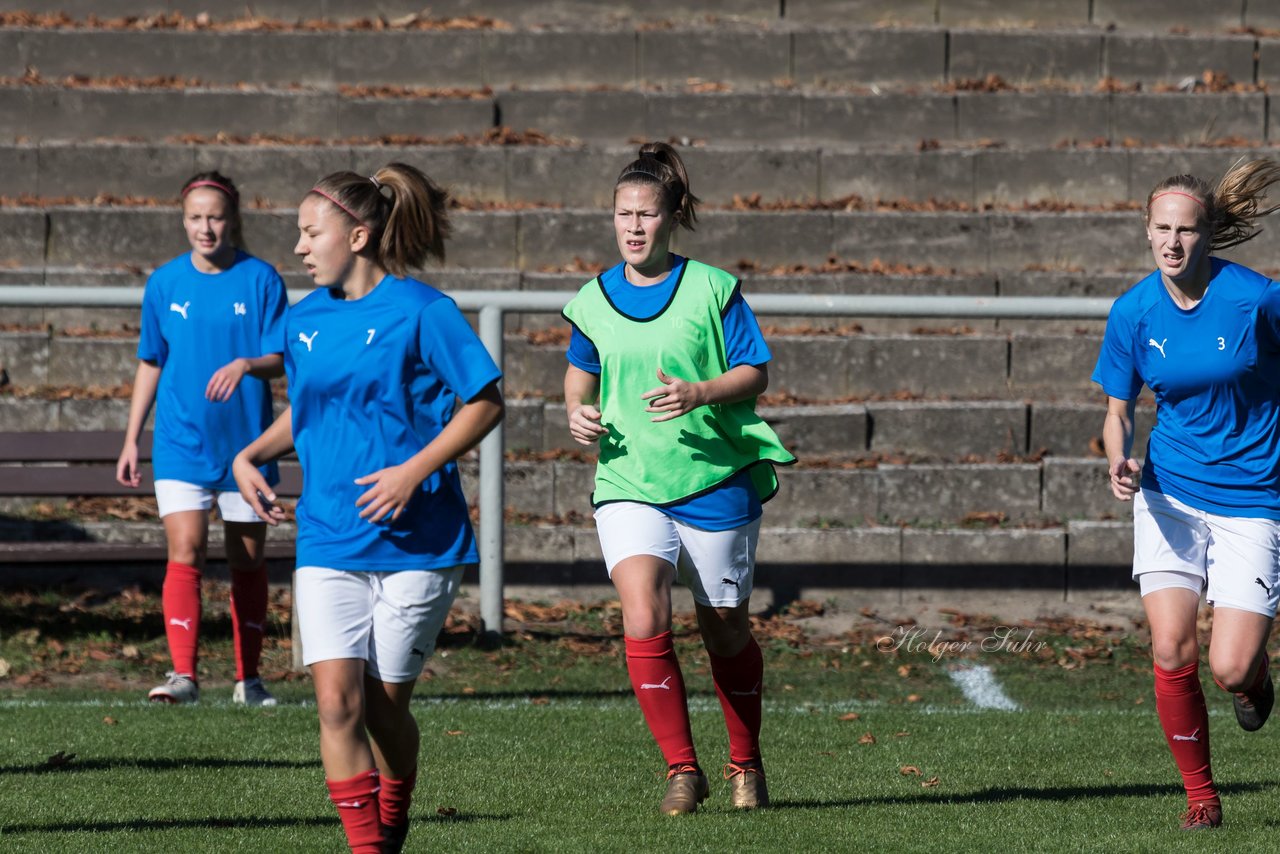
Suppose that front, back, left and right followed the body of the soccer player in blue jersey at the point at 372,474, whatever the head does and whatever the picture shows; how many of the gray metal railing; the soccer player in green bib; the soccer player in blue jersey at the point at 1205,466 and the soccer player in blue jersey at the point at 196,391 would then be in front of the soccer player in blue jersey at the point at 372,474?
0

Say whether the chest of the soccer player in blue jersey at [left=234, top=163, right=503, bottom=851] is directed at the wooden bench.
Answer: no

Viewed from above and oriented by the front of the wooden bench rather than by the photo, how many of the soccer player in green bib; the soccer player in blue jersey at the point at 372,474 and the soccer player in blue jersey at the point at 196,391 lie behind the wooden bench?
0

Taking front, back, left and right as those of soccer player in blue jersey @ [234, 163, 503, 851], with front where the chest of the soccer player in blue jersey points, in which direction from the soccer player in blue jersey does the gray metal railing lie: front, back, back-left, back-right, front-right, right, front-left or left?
back-right

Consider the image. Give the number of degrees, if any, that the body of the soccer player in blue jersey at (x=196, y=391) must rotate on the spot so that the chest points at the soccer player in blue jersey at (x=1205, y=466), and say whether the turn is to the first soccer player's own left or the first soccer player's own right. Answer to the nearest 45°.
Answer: approximately 45° to the first soccer player's own left

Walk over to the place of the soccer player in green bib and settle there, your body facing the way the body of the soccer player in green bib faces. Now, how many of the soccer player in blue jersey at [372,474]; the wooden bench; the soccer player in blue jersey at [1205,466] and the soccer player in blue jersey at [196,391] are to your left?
1

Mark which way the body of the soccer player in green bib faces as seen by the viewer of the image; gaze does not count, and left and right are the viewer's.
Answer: facing the viewer

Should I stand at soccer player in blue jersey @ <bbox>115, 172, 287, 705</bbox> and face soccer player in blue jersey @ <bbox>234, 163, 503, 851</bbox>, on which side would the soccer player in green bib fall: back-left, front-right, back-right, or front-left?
front-left

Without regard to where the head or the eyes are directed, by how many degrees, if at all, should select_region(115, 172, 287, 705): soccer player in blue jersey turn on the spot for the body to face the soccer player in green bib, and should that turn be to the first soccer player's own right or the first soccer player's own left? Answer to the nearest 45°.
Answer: approximately 45° to the first soccer player's own left

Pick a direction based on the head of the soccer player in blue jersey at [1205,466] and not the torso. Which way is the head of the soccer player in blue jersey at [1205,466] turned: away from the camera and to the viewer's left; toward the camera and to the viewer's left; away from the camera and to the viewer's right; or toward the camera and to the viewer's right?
toward the camera and to the viewer's left

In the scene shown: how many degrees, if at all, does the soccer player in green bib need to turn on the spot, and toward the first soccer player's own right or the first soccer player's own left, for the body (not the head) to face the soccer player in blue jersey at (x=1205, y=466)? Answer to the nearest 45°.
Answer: approximately 90° to the first soccer player's own left

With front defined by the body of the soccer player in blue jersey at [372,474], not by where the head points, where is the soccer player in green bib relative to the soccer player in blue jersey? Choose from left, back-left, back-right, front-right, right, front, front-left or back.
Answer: back

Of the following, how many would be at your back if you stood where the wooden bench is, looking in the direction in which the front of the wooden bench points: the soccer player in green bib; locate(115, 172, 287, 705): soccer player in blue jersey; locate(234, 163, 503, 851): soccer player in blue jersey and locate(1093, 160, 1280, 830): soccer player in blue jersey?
0

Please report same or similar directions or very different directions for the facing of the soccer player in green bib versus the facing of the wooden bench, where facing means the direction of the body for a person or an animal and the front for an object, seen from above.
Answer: same or similar directions

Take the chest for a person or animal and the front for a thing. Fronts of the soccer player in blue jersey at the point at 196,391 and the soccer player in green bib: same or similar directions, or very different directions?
same or similar directions

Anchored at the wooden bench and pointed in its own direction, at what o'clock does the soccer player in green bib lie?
The soccer player in green bib is roughly at 11 o'clock from the wooden bench.

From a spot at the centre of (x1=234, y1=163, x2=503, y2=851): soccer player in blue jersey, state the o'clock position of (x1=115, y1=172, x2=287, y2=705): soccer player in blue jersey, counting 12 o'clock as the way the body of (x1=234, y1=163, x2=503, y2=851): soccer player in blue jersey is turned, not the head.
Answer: (x1=115, y1=172, x2=287, y2=705): soccer player in blue jersey is roughly at 4 o'clock from (x1=234, y1=163, x2=503, y2=851): soccer player in blue jersey.

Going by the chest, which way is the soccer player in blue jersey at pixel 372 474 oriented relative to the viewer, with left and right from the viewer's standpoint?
facing the viewer and to the left of the viewer

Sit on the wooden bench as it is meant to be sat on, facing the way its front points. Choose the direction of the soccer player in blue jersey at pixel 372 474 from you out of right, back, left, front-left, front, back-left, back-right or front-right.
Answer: front

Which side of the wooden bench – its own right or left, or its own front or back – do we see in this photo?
front

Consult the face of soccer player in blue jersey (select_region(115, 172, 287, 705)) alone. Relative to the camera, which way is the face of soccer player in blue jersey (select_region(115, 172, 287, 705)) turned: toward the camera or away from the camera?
toward the camera
